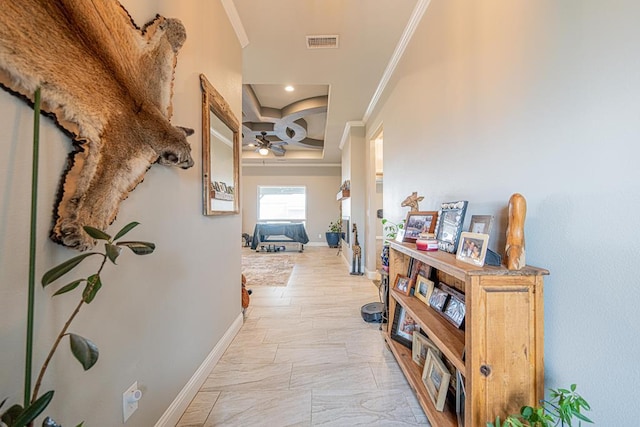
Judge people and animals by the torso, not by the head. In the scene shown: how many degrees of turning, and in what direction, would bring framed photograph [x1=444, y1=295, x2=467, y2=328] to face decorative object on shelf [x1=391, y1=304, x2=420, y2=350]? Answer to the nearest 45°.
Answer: approximately 90° to its right

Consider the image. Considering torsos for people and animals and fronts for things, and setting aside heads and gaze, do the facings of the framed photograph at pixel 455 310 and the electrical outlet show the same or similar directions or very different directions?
very different directions

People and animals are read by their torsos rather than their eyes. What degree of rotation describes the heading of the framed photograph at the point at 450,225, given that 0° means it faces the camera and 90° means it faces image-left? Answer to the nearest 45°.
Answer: approximately 45°

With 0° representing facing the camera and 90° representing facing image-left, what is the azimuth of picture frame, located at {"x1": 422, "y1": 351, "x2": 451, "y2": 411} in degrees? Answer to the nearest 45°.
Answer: approximately 45°

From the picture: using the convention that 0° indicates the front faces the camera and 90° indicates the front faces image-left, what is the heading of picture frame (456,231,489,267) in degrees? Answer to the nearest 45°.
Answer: approximately 45°

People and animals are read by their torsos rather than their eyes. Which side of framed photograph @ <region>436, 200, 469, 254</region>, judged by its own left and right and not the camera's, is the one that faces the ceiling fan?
right

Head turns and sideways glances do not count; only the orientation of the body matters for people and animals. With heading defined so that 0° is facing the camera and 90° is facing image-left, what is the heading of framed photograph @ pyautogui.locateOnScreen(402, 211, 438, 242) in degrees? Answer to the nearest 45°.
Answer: approximately 45°

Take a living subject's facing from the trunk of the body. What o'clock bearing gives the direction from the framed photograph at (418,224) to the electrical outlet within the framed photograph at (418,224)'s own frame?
The electrical outlet is roughly at 12 o'clock from the framed photograph.

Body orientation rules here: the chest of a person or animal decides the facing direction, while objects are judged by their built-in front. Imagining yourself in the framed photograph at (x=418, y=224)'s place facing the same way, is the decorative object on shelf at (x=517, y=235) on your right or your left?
on your left

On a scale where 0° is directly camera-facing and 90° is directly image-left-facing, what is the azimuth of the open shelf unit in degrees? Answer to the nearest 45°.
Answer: approximately 45°
